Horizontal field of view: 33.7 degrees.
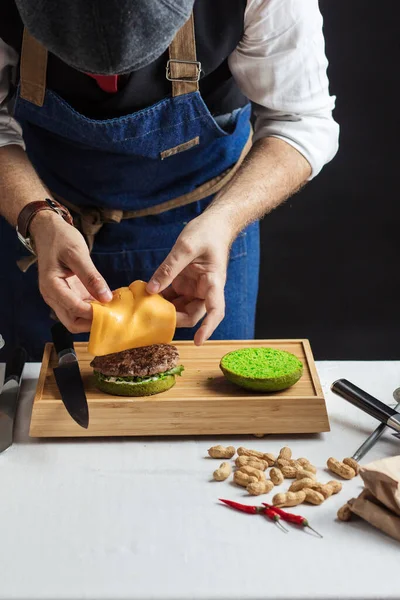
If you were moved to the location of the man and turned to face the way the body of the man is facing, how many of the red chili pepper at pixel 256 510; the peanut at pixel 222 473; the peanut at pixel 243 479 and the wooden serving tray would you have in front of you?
4

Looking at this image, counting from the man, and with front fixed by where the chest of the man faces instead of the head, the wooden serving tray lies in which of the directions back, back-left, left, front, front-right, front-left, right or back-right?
front

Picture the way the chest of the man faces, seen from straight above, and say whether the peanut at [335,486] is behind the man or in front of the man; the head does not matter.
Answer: in front

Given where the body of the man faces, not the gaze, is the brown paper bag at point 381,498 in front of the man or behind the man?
in front

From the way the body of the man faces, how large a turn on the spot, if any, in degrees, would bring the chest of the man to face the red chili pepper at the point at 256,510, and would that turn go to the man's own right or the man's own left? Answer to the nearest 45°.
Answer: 0° — they already face it

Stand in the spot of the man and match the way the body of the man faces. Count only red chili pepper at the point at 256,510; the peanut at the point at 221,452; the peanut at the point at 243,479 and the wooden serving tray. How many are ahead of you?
4

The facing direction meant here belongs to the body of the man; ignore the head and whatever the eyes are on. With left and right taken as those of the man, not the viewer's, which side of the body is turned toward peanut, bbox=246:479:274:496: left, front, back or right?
front

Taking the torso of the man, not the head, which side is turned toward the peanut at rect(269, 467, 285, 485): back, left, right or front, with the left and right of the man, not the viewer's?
front

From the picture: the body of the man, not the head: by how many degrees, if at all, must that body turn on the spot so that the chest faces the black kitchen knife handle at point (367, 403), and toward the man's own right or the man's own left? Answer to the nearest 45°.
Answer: approximately 45° to the man's own left

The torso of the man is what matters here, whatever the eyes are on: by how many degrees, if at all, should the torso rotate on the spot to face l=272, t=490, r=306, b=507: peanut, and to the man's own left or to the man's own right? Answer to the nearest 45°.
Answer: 0° — they already face it

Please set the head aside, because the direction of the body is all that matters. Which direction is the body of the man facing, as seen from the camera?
toward the camera

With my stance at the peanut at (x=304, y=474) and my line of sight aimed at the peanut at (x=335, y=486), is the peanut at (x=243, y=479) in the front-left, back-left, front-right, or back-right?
back-right
